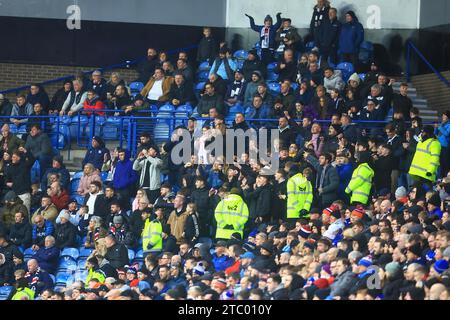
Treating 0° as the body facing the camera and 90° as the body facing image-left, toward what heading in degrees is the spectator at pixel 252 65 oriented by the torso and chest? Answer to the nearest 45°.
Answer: approximately 45°

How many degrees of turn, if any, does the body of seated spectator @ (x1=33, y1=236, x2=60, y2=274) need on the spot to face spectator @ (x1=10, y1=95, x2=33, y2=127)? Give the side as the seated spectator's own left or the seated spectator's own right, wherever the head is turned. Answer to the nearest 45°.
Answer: approximately 135° to the seated spectator's own right

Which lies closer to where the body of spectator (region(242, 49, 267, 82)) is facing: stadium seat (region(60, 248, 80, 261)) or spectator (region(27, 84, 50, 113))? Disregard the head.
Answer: the stadium seat

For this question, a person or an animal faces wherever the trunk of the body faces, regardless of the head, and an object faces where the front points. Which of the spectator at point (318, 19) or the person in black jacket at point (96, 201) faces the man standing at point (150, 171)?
the spectator

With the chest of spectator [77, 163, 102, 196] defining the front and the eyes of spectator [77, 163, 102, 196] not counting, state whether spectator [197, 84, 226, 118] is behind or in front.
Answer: behind

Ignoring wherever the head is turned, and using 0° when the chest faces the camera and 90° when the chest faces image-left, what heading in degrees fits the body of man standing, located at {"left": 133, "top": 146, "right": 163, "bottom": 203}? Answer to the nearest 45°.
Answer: approximately 45°

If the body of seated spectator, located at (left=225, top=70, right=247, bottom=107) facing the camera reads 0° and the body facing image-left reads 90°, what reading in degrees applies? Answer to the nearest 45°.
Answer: approximately 45°
